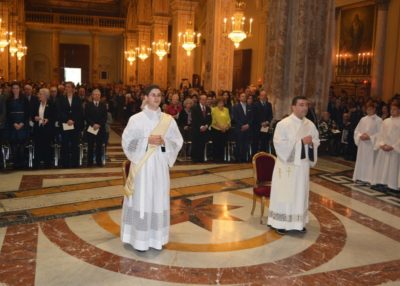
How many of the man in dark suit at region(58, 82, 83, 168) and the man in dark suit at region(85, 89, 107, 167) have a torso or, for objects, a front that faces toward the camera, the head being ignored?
2

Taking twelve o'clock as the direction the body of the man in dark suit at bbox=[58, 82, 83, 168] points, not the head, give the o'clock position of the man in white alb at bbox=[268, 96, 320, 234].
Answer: The man in white alb is roughly at 11 o'clock from the man in dark suit.

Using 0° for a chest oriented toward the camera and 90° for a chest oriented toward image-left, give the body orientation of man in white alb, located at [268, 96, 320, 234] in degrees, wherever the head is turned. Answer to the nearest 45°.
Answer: approximately 315°

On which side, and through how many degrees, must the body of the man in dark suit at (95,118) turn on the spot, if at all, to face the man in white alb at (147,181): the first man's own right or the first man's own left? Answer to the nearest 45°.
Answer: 0° — they already face them

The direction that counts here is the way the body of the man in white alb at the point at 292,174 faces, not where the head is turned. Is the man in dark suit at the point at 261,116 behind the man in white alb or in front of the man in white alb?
behind

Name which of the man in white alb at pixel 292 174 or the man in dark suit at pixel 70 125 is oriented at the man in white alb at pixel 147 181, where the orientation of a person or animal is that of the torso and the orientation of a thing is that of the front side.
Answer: the man in dark suit

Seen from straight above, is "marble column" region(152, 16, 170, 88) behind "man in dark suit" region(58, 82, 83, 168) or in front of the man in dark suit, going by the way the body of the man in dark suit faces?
behind

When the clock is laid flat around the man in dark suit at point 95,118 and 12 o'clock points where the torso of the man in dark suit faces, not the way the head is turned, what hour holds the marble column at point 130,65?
The marble column is roughly at 6 o'clock from the man in dark suit.

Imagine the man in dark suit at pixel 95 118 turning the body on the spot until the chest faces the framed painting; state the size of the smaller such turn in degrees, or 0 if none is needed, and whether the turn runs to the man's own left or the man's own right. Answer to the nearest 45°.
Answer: approximately 135° to the man's own left

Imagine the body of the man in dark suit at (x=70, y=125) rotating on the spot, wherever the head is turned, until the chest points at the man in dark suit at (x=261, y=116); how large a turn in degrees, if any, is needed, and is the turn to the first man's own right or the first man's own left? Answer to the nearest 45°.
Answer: approximately 90° to the first man's own left

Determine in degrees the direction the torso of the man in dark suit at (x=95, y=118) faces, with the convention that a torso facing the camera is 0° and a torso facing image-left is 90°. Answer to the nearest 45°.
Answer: approximately 0°

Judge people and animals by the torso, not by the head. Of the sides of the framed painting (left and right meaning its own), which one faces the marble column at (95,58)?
right
